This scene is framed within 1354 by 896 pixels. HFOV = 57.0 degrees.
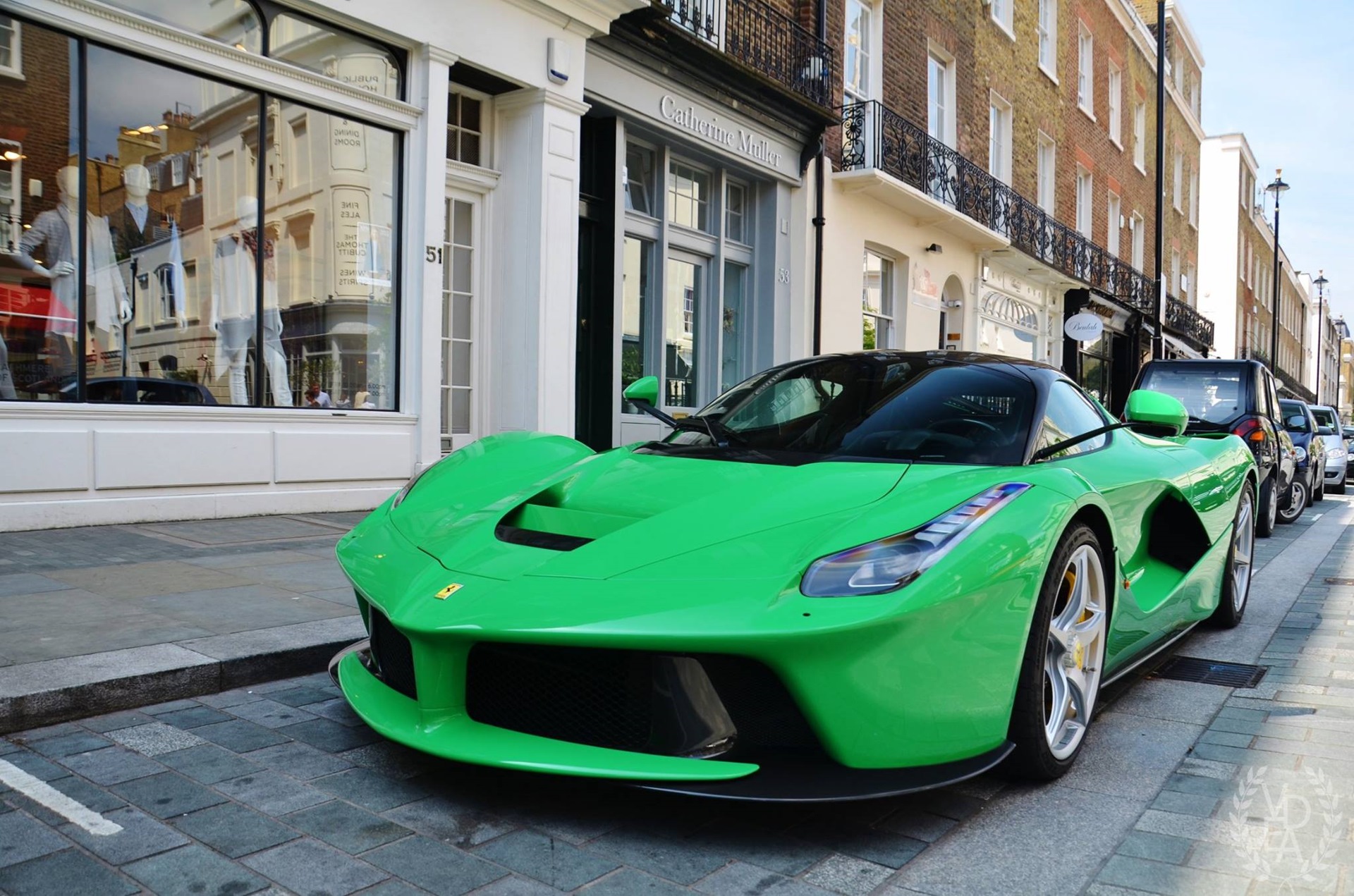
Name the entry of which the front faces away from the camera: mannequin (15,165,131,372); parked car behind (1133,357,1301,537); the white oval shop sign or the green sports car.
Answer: the parked car behind

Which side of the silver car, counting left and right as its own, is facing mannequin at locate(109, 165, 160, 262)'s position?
front

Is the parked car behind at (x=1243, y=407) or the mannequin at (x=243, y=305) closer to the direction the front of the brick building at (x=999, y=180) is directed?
the parked car behind

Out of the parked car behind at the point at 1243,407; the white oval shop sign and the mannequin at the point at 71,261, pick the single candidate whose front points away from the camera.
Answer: the parked car behind

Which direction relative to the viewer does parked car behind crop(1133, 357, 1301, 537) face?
away from the camera

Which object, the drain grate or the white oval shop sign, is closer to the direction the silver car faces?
the drain grate

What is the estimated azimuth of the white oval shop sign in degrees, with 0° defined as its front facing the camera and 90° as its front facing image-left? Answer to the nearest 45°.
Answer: approximately 0°

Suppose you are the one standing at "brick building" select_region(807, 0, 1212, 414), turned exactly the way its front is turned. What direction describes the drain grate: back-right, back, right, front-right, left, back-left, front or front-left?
front-right

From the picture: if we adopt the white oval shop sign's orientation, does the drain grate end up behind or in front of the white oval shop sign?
in front

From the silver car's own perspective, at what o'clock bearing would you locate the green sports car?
The green sports car is roughly at 12 o'clock from the silver car.

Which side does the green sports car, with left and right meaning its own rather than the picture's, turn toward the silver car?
back

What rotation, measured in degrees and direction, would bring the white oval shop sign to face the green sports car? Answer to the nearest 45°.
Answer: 0° — it already faces it

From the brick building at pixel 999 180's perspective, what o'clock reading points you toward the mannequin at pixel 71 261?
The mannequin is roughly at 2 o'clock from the brick building.

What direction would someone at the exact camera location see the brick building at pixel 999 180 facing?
facing the viewer and to the right of the viewer
